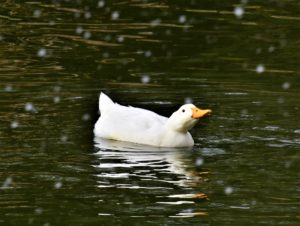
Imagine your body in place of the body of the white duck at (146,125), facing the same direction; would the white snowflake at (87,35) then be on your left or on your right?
on your left

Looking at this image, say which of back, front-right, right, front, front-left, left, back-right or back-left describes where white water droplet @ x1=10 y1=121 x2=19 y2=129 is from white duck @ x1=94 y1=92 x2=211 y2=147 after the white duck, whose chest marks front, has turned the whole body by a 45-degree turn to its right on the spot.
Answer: back-right

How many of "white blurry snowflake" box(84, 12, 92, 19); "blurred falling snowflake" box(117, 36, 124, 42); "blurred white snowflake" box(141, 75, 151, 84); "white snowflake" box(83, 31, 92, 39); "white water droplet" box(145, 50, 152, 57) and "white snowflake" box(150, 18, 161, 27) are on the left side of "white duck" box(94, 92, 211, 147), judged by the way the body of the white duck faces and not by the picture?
6

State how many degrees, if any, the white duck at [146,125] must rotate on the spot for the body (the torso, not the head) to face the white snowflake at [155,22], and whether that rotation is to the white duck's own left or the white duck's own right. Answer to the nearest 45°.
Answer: approximately 90° to the white duck's own left

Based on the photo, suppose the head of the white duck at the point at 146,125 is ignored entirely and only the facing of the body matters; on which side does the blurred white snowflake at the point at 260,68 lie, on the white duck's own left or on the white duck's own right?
on the white duck's own left

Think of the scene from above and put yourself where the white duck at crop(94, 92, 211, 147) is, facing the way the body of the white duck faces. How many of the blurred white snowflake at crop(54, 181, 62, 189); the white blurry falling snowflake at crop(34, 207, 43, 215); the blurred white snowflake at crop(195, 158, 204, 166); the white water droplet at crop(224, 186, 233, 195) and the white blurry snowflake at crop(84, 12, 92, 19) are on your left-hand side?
1

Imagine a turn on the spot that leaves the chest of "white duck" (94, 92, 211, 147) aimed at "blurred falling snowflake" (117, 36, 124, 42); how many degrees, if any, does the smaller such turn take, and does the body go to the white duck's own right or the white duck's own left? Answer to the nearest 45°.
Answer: approximately 90° to the white duck's own left

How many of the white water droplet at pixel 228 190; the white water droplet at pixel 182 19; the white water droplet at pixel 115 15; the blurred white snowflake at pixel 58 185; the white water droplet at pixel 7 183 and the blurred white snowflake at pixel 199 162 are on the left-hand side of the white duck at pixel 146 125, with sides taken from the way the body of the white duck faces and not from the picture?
2

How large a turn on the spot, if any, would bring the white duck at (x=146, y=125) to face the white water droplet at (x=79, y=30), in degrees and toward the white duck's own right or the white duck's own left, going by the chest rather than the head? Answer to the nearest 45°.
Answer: approximately 90° to the white duck's own left

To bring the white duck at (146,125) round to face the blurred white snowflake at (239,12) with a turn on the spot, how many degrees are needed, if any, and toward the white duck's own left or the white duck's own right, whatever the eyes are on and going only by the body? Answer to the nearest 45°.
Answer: approximately 90° to the white duck's own left

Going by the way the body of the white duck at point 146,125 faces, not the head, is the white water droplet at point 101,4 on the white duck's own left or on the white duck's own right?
on the white duck's own left

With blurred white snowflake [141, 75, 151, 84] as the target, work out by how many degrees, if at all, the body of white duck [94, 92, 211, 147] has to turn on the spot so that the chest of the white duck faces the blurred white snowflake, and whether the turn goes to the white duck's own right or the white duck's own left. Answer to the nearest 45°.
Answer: approximately 90° to the white duck's own left

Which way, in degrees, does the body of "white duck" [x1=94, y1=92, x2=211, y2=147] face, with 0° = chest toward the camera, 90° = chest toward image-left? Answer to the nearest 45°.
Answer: approximately 270°

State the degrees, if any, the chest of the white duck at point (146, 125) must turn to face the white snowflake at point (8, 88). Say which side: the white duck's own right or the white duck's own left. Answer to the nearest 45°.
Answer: approximately 135° to the white duck's own left
